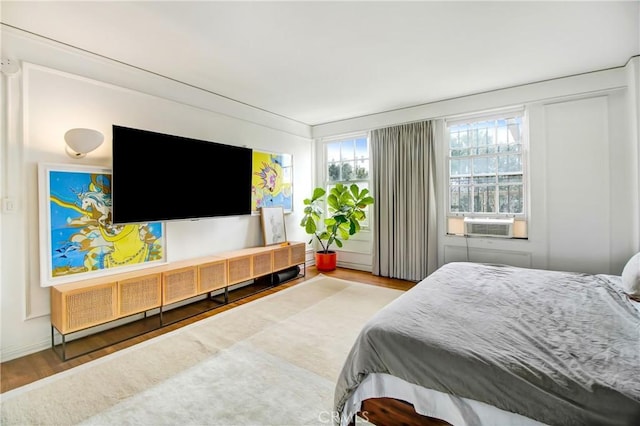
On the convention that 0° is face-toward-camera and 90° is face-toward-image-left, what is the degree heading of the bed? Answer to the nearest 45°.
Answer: approximately 90°

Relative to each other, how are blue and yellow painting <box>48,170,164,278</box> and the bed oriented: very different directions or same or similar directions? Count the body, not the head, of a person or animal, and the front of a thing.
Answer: very different directions

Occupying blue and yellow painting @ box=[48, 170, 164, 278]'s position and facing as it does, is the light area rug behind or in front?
in front

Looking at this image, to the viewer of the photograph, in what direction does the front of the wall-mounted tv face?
facing the viewer and to the right of the viewer

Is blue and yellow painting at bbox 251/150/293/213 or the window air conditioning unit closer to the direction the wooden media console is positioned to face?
the window air conditioning unit

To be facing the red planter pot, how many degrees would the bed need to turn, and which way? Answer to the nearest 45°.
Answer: approximately 45° to its right

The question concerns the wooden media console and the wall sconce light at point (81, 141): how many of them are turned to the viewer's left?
0

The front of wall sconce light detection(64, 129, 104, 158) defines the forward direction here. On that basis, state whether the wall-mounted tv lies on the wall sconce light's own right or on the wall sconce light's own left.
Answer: on the wall sconce light's own left

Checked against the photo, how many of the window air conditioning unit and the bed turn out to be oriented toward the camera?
1

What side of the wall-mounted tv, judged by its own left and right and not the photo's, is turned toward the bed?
front

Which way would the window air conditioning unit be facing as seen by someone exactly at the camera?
facing the viewer

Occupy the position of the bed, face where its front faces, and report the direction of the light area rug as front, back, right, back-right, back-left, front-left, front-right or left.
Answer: front

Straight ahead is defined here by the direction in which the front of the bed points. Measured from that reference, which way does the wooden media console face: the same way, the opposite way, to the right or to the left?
the opposite way
